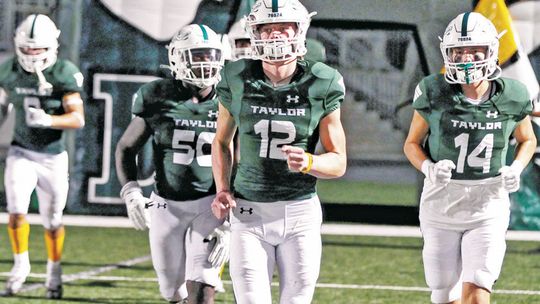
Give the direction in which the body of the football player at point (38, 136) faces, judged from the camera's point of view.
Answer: toward the camera

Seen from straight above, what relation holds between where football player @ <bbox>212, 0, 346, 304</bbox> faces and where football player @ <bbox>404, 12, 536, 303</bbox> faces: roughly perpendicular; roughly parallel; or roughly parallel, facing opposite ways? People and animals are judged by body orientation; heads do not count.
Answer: roughly parallel

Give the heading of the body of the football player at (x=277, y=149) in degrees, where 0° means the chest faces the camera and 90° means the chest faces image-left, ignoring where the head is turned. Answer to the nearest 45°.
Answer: approximately 0°

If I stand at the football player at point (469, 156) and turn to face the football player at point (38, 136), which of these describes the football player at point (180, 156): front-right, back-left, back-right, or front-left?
front-left

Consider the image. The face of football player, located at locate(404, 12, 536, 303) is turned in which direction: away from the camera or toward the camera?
toward the camera

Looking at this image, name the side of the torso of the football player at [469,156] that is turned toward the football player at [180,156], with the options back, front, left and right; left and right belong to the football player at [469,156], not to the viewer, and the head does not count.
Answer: right

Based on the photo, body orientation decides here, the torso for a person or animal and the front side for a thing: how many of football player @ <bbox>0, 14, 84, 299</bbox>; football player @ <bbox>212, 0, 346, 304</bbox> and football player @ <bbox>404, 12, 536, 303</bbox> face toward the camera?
3

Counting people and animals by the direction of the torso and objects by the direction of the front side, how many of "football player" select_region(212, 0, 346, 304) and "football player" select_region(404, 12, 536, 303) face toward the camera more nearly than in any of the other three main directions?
2

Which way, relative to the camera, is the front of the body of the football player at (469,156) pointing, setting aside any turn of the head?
toward the camera

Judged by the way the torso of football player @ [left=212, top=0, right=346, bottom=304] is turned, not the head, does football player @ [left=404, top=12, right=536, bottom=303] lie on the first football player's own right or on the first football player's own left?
on the first football player's own left

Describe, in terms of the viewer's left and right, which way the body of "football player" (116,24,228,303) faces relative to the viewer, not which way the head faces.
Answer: facing the viewer and to the right of the viewer

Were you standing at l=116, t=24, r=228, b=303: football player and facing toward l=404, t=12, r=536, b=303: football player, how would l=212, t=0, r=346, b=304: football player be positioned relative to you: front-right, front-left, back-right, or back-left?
front-right
